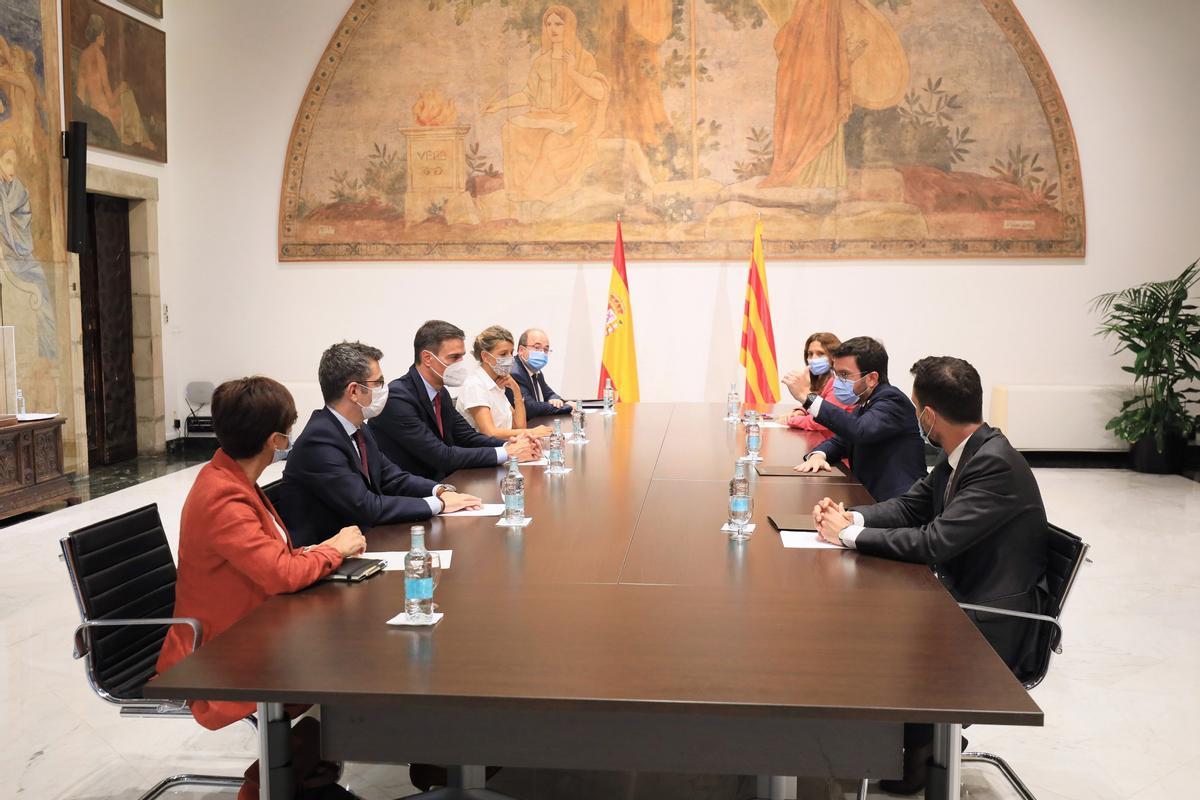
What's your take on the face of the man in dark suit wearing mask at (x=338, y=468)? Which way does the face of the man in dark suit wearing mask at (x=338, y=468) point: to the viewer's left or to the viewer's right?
to the viewer's right

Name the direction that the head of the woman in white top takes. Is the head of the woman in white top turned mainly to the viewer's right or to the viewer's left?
to the viewer's right

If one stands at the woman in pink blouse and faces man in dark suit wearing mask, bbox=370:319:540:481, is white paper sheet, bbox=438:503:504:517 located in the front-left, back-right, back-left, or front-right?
front-left

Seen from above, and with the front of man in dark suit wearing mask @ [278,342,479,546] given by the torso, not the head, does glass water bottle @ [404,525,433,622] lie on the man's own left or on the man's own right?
on the man's own right

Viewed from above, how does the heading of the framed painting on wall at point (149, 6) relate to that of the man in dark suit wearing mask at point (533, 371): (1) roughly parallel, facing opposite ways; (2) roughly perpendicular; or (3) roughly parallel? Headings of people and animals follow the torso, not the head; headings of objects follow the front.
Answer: roughly parallel

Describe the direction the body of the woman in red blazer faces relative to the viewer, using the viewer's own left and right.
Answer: facing to the right of the viewer

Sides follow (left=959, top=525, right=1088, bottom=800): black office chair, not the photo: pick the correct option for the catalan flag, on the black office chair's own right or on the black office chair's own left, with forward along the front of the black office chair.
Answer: on the black office chair's own right

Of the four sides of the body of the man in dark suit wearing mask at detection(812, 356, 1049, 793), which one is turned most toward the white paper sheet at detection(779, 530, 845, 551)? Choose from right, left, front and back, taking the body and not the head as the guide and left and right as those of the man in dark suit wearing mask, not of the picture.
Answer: front

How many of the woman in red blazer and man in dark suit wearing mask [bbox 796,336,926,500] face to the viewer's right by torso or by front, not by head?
1

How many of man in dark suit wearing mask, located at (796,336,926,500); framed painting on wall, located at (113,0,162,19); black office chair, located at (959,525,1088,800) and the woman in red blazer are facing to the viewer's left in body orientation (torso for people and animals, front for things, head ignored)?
2

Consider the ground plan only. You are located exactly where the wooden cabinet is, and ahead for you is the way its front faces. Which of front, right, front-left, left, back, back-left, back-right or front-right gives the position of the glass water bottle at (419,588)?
front-right

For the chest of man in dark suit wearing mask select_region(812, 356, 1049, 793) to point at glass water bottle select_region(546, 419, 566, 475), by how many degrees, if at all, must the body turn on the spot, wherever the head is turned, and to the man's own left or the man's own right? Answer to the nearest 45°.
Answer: approximately 45° to the man's own right

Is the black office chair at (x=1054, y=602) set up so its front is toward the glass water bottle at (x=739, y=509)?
yes

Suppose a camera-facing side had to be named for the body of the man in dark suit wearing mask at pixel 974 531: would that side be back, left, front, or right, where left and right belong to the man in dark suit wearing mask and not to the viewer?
left

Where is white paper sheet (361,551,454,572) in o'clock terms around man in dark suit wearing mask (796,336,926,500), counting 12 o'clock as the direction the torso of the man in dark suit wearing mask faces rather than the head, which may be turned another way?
The white paper sheet is roughly at 10 o'clock from the man in dark suit wearing mask.

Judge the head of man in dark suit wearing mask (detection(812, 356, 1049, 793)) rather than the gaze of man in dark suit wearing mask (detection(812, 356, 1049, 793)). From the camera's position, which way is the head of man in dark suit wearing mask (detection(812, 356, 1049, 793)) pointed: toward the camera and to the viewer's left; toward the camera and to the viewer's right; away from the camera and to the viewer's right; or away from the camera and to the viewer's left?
away from the camera and to the viewer's left
